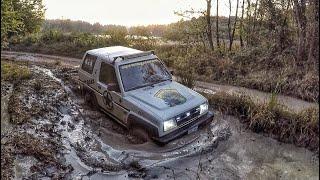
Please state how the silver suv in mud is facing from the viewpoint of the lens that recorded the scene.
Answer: facing the viewer and to the right of the viewer

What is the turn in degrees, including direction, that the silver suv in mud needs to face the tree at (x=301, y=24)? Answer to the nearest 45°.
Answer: approximately 90° to its left
